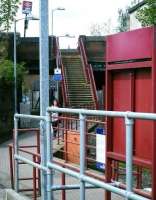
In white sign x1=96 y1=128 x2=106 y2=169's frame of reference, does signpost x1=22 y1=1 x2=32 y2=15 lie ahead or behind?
behind

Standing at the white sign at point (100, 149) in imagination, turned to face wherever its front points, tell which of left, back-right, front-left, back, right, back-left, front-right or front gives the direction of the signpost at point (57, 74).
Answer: back

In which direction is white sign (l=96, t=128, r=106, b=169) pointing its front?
toward the camera
